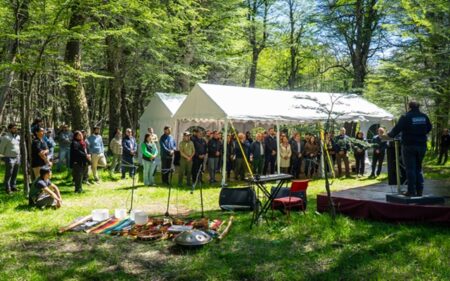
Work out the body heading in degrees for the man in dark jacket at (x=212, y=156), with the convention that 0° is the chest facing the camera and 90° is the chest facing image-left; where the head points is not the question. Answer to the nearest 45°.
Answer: approximately 315°

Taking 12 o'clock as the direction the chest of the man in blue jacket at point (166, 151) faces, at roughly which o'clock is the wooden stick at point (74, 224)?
The wooden stick is roughly at 2 o'clock from the man in blue jacket.

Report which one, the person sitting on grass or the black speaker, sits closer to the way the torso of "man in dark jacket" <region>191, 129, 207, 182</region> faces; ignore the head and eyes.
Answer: the black speaker

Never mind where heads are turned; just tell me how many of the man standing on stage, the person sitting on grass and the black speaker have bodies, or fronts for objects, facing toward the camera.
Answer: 1

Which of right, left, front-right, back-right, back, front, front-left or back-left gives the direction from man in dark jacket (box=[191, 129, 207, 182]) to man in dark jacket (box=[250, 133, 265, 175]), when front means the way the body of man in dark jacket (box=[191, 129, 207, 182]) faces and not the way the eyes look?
left

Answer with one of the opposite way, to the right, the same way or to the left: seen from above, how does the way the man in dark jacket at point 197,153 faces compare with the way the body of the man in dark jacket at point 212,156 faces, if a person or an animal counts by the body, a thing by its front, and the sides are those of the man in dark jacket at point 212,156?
the same way

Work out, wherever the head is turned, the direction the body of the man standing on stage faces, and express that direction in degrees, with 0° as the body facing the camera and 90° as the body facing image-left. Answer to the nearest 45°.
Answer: approximately 135°

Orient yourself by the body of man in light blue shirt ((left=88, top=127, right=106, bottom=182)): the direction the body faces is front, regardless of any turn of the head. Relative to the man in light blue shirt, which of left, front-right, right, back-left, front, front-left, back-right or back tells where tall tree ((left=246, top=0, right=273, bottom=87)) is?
left

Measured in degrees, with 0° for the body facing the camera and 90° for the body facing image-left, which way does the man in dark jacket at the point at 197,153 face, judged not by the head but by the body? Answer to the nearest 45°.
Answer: approximately 315°

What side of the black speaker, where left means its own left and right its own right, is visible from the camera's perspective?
front

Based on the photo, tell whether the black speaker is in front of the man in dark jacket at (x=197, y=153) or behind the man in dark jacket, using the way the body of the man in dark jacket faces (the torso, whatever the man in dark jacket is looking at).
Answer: in front

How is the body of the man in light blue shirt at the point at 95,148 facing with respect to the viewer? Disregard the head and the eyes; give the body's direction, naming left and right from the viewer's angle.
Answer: facing the viewer and to the right of the viewer

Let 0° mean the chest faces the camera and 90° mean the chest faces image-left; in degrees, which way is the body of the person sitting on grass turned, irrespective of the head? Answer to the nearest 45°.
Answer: approximately 270°

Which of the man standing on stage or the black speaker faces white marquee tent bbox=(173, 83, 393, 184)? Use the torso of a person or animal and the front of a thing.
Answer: the man standing on stage

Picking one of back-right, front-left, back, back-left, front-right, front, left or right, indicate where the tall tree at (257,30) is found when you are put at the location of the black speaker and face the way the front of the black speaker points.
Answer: back
